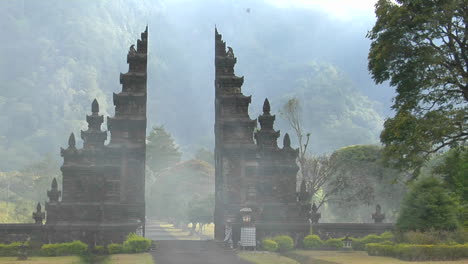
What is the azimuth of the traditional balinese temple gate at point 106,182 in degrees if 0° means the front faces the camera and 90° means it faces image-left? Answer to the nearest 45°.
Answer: approximately 0°

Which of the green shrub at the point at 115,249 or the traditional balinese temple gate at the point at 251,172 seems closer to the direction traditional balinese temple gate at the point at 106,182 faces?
the green shrub

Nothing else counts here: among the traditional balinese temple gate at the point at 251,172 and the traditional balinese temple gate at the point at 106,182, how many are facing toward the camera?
2

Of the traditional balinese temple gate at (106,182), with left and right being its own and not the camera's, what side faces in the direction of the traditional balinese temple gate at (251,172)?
left

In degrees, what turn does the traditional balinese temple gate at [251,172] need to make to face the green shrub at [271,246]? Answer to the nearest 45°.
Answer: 0° — it already faces it

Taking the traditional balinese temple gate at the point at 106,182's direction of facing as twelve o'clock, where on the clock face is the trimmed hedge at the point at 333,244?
The trimmed hedge is roughly at 10 o'clock from the traditional balinese temple gate.

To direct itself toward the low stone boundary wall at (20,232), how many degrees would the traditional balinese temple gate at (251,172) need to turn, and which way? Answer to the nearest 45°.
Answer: approximately 45° to its right

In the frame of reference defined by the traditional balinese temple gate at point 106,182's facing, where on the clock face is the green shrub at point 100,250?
The green shrub is roughly at 12 o'clock from the traditional balinese temple gate.

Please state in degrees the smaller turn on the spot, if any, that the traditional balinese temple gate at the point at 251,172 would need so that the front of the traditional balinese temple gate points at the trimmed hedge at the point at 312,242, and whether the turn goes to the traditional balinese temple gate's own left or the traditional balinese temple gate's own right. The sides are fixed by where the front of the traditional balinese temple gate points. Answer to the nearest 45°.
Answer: approximately 45° to the traditional balinese temple gate's own left
